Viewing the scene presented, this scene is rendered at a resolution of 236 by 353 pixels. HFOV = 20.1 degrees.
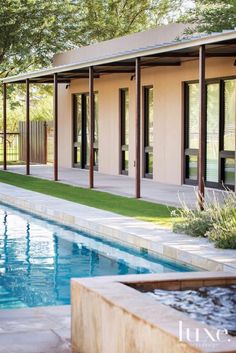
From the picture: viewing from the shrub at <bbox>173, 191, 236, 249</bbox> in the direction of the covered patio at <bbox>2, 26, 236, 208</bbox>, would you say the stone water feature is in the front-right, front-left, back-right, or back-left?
back-left

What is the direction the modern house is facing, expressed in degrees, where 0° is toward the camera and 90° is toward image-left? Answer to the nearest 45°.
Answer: approximately 45°

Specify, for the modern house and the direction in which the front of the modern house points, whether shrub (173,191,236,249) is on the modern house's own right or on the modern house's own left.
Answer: on the modern house's own left

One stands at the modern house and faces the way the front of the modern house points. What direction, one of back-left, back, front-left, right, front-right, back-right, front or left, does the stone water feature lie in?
front-left
